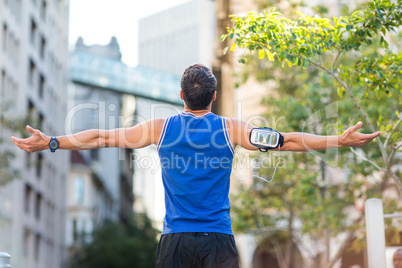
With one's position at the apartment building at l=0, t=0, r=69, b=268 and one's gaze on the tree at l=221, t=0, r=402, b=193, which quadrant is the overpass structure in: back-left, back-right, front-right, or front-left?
back-left

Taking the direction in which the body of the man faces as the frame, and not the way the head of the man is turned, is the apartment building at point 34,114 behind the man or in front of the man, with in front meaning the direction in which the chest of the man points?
in front

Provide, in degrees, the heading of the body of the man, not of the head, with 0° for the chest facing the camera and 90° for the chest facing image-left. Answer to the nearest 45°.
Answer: approximately 180°

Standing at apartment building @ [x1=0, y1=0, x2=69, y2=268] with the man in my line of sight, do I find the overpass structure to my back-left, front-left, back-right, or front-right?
back-left

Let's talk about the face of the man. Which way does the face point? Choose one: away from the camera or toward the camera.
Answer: away from the camera

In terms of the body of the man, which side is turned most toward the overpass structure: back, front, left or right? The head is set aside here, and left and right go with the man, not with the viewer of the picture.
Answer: front
